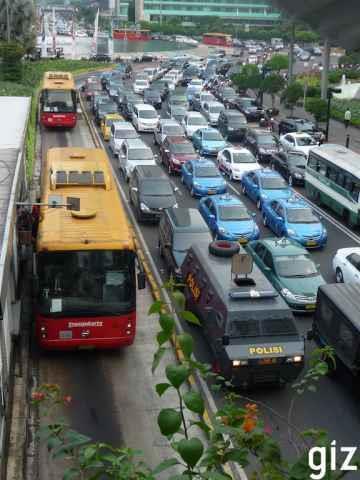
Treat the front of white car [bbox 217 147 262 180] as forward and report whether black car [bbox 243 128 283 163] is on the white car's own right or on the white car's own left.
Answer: on the white car's own left

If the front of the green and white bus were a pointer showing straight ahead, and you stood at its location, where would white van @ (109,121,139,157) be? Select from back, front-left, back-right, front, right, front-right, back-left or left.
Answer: back

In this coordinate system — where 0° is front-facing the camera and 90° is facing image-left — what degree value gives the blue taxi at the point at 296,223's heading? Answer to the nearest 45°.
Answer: approximately 315°

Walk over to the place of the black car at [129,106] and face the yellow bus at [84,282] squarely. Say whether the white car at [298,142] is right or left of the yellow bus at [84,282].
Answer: left

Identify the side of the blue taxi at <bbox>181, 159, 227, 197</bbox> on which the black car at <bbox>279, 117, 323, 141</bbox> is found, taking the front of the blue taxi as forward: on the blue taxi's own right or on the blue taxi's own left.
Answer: on the blue taxi's own left

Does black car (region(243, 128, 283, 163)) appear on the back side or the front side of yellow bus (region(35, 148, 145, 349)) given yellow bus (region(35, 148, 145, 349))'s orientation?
on the back side

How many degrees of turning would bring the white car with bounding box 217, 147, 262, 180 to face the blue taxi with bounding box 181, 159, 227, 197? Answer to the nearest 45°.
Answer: approximately 45° to its right

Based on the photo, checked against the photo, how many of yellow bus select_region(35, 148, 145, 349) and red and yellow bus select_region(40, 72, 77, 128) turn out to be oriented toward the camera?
2

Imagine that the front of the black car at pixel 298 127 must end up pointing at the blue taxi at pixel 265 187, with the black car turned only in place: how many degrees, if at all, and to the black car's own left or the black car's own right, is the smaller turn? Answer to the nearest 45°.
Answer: approximately 45° to the black car's own right

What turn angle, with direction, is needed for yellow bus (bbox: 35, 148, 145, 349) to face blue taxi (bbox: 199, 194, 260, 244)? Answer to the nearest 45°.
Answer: approximately 135° to its left
